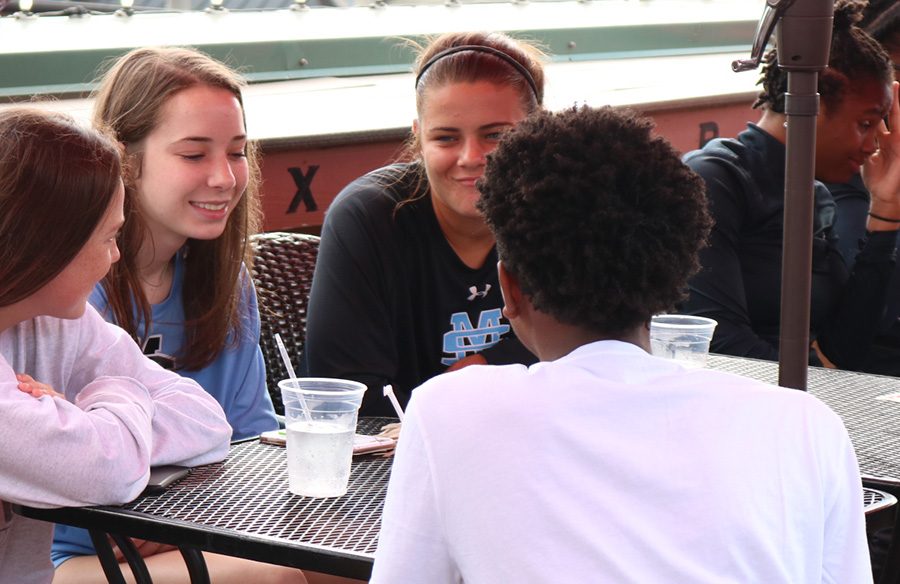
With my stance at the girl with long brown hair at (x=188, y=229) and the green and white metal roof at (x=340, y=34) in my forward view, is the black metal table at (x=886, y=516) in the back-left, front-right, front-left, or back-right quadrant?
back-right

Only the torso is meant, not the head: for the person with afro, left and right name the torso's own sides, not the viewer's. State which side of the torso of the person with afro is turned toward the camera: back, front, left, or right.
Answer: back

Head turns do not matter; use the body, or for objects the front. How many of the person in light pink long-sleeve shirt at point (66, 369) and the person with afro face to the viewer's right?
1

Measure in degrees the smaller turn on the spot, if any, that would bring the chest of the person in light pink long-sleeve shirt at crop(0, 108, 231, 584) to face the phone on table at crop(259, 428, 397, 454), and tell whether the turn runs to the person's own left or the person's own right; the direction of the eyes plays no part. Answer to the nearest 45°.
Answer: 0° — they already face it

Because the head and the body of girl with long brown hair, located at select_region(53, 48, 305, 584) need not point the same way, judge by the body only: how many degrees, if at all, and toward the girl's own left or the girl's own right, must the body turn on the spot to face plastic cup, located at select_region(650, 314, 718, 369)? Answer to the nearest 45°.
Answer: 0° — they already face it

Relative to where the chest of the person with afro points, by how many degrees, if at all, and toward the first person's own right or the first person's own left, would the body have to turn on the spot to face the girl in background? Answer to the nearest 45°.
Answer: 0° — they already face them

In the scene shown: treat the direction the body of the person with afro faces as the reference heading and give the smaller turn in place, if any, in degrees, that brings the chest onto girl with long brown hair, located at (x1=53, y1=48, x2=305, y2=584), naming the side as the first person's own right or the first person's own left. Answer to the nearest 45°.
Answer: approximately 45° to the first person's own left

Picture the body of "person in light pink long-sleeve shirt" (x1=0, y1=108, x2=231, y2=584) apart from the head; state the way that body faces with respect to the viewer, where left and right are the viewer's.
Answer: facing to the right of the viewer

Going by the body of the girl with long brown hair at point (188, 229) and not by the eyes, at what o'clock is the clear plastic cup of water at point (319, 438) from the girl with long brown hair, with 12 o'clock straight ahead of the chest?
The clear plastic cup of water is roughly at 1 o'clock from the girl with long brown hair.

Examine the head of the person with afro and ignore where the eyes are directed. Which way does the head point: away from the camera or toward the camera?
away from the camera
